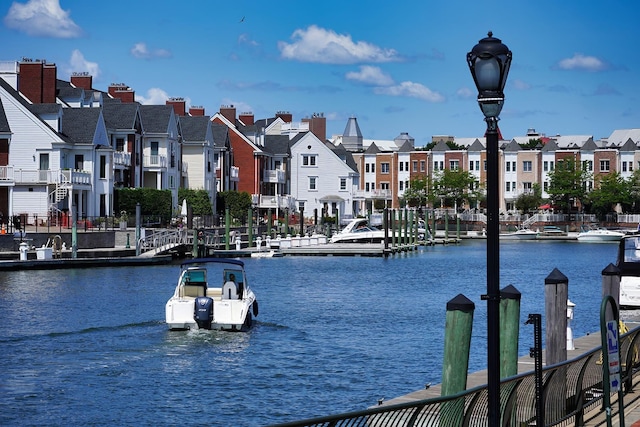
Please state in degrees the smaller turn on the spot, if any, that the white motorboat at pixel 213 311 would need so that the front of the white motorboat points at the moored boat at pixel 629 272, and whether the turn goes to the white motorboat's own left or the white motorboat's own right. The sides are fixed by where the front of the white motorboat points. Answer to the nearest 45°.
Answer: approximately 90° to the white motorboat's own right

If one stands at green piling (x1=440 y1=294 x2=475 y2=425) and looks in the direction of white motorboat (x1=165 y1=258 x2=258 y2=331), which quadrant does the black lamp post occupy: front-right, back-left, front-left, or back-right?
back-left

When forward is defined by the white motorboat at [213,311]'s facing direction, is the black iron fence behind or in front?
behind

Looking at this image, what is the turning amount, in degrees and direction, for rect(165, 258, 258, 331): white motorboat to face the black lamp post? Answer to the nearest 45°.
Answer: approximately 180°

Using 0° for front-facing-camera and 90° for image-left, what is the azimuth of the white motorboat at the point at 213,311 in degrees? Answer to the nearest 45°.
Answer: approximately 180°

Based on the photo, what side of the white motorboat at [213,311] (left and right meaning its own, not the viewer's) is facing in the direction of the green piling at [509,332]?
back

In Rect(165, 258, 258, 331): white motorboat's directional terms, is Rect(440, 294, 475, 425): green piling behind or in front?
behind
